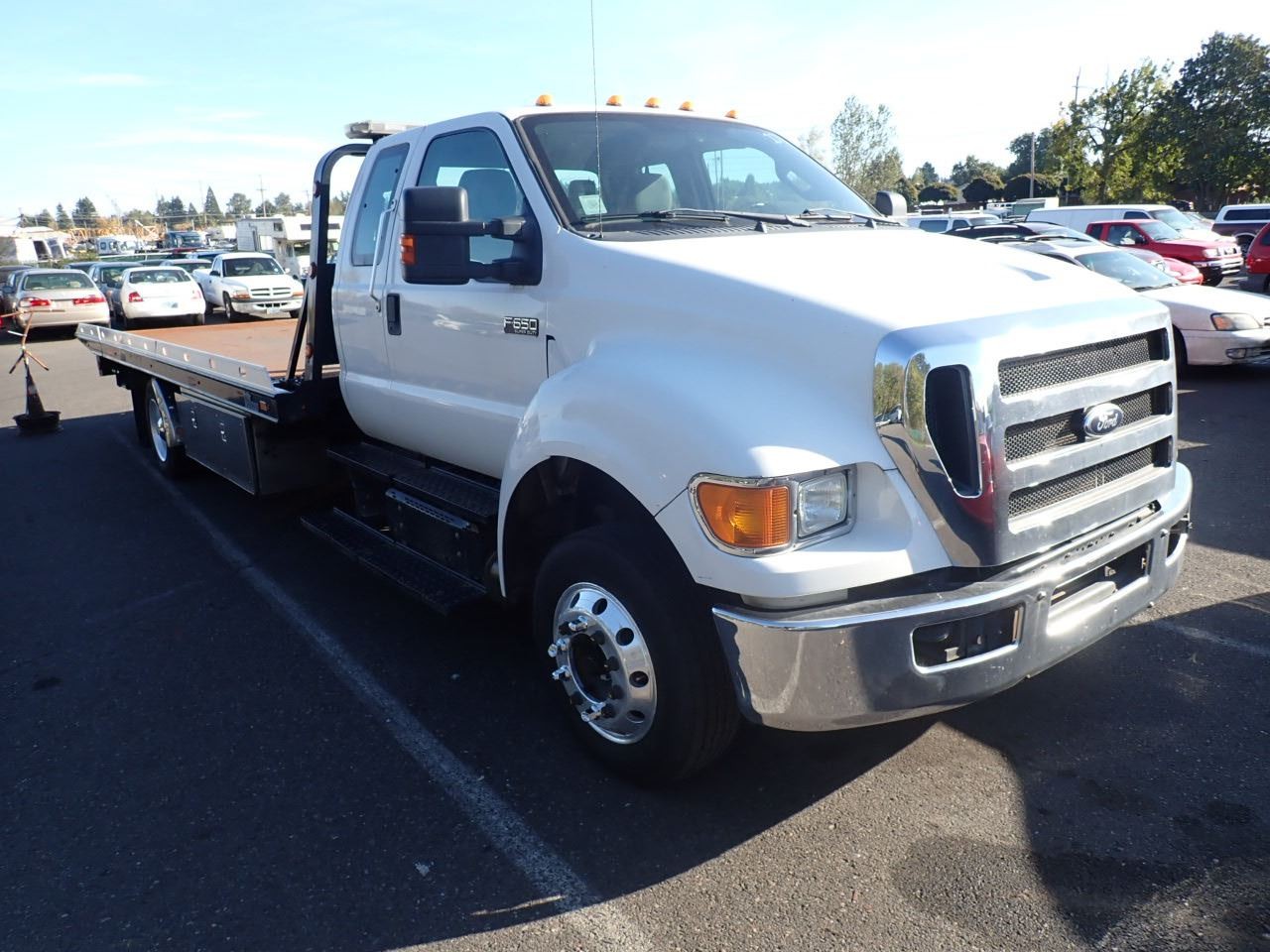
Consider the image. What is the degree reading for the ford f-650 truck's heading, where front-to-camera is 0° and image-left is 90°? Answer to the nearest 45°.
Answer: approximately 315°

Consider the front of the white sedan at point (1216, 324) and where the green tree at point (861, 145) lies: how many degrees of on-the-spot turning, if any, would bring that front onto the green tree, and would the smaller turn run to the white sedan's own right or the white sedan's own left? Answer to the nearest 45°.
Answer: approximately 135° to the white sedan's own left

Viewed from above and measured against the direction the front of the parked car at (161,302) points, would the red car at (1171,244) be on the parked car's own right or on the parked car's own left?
on the parked car's own right

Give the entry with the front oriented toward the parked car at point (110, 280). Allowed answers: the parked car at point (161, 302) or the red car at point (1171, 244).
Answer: the parked car at point (161, 302)

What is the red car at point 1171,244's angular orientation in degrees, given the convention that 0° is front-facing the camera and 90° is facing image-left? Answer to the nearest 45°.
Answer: approximately 315°

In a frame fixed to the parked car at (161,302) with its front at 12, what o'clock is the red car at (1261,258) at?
The red car is roughly at 4 o'clock from the parked car.

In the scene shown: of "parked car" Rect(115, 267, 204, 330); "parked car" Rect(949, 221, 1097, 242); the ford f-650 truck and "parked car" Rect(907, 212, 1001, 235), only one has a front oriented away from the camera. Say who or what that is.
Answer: "parked car" Rect(115, 267, 204, 330)

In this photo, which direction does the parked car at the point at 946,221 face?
to the viewer's right

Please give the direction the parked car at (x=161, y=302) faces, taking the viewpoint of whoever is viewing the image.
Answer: facing away from the viewer

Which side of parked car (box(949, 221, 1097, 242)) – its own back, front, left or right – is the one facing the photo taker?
right

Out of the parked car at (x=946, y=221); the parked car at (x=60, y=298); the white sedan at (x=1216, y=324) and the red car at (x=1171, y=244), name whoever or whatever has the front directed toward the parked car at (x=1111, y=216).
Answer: the parked car at (x=946, y=221)

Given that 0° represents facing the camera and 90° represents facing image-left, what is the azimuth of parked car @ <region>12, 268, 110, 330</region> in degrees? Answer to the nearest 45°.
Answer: approximately 180°

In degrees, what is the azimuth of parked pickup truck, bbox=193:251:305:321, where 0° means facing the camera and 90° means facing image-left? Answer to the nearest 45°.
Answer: approximately 315°

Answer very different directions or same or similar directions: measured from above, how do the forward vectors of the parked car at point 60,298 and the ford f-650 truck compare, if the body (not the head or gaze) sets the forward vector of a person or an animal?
very different directions

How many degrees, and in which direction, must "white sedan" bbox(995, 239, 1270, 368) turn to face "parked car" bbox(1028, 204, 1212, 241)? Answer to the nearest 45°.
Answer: approximately 135° to its left

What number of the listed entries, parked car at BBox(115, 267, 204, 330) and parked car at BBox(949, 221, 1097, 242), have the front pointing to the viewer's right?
1
